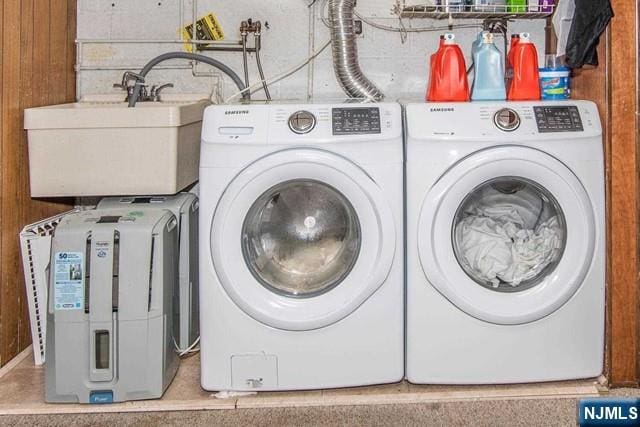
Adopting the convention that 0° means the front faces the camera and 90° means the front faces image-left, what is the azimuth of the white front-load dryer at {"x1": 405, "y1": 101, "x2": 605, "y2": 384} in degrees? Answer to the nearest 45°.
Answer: approximately 0°

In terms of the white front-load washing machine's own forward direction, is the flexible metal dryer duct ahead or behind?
behind

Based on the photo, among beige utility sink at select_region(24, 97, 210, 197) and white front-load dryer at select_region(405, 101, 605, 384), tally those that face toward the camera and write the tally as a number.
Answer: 2

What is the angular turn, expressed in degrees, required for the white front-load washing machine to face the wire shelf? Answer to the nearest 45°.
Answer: approximately 135° to its left
